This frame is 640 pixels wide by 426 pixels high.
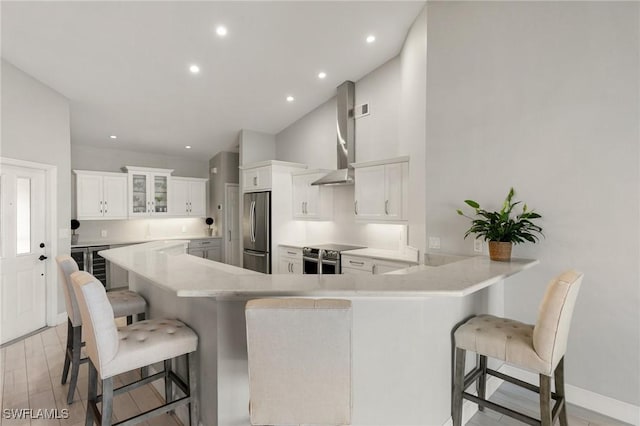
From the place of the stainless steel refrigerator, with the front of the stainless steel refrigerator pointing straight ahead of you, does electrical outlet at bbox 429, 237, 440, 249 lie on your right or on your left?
on your left

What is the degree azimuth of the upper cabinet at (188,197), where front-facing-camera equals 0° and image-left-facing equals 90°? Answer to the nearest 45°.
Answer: approximately 0°

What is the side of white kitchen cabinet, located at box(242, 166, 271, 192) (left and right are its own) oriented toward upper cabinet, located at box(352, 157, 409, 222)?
left

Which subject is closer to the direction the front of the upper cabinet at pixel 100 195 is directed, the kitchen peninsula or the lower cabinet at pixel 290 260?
the kitchen peninsula

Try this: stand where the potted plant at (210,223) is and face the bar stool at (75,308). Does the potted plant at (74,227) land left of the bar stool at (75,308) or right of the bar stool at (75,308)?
right

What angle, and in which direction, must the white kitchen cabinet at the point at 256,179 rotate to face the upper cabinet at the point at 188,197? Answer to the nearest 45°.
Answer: approximately 90° to its right

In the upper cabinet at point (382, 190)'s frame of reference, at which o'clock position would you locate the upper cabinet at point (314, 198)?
the upper cabinet at point (314, 198) is roughly at 3 o'clock from the upper cabinet at point (382, 190).

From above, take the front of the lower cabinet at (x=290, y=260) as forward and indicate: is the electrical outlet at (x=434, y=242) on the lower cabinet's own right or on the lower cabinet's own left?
on the lower cabinet's own left

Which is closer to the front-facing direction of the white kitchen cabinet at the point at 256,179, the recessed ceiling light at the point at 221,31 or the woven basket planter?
the recessed ceiling light

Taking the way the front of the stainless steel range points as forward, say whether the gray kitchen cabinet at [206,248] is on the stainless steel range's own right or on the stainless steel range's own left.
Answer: on the stainless steel range's own right
